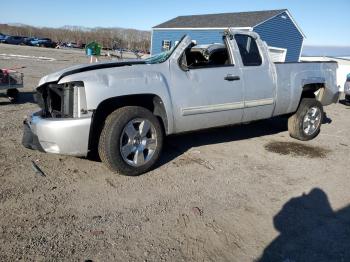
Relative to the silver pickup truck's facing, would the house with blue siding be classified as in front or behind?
behind

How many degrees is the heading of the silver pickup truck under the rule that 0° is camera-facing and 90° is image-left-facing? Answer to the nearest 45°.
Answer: approximately 45°
